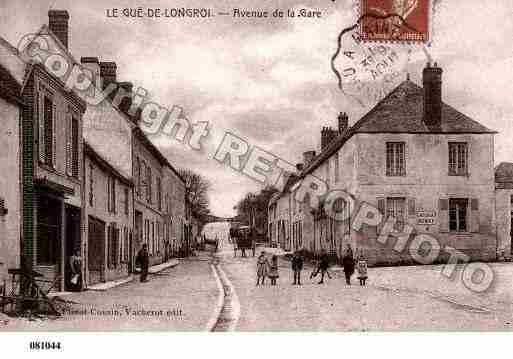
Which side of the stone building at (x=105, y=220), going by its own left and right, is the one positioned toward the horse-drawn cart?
left

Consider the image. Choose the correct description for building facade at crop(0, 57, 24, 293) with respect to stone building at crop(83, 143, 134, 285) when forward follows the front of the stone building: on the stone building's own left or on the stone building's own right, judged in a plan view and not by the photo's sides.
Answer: on the stone building's own right

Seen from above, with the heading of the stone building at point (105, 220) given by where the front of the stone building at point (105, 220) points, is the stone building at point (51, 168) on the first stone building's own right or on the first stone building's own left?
on the first stone building's own right

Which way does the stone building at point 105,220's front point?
to the viewer's right
